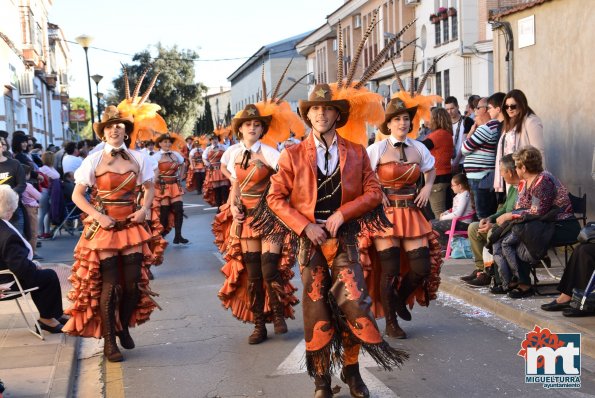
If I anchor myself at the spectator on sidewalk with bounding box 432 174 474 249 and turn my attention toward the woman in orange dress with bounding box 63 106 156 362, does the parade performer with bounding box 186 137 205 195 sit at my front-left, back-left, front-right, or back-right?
back-right

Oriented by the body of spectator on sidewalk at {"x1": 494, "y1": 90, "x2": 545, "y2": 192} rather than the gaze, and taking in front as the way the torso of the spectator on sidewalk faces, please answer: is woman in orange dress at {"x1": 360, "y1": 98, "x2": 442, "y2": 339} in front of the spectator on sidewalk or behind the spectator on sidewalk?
in front

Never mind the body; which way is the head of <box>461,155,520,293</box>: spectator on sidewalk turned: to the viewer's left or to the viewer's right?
to the viewer's left

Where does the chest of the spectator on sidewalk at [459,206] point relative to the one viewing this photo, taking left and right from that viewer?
facing to the left of the viewer

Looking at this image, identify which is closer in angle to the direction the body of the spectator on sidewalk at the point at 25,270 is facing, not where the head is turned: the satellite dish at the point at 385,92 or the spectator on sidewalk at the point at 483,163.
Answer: the spectator on sidewalk

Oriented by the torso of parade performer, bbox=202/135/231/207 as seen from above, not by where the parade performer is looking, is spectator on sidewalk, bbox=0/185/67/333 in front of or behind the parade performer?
in front

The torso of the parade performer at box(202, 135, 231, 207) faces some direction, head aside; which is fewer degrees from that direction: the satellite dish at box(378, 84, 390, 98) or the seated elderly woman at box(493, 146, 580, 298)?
the seated elderly woman

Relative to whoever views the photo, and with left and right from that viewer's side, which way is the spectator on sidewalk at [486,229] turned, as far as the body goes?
facing to the left of the viewer

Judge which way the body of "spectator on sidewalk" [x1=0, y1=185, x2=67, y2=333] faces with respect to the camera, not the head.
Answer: to the viewer's right

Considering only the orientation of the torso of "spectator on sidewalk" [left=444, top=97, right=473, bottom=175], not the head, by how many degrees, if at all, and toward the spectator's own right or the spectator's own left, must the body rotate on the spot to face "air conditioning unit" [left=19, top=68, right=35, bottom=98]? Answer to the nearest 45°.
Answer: approximately 90° to the spectator's own right

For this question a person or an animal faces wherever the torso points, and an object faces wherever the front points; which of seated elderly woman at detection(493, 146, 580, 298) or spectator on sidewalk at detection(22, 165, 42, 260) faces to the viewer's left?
the seated elderly woman

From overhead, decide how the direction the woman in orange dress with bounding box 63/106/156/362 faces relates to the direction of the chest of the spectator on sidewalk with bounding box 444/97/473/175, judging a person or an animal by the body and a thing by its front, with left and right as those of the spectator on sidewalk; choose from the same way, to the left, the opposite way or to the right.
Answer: to the left

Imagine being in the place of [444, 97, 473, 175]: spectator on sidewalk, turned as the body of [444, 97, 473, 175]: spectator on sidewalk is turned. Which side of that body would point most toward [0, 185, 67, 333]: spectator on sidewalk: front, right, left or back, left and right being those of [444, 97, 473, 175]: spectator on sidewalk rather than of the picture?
front

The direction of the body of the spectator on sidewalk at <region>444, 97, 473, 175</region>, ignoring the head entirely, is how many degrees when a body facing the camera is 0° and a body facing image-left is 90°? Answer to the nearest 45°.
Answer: approximately 45°

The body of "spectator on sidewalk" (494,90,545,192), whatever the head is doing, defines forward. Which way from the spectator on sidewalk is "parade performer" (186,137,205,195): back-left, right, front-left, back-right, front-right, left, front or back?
right
